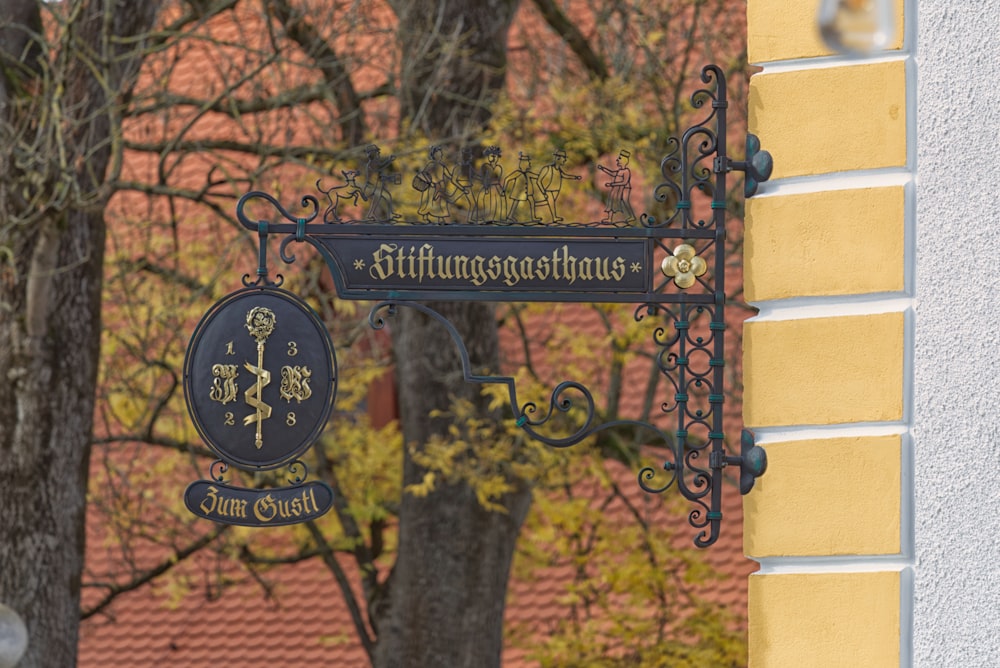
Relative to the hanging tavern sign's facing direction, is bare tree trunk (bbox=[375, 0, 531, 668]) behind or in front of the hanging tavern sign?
behind

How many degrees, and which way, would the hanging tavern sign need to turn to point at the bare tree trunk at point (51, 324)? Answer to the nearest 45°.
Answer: approximately 135° to its right

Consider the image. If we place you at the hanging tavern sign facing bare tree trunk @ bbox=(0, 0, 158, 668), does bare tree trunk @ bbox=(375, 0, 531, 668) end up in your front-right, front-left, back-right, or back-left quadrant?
front-right

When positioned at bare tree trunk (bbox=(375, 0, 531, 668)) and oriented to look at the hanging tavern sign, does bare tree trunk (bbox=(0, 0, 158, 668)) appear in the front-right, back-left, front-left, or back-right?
front-right

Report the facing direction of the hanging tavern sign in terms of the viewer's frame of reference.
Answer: facing the viewer
